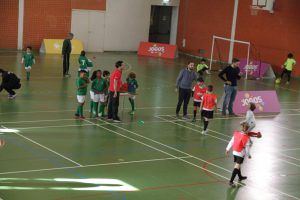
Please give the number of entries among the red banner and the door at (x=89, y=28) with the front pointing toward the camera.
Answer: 2

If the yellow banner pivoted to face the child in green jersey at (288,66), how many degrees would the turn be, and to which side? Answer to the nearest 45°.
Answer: approximately 45° to its left

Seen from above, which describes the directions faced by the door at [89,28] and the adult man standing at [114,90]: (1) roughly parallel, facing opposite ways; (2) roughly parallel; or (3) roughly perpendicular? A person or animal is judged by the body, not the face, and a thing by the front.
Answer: roughly perpendicular

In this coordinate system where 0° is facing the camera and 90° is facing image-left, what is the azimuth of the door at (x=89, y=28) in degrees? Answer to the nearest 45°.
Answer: approximately 0°

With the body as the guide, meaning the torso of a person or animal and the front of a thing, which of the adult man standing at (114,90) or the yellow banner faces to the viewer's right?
the adult man standing

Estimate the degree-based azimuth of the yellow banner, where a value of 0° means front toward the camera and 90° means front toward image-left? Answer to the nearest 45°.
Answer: approximately 0°

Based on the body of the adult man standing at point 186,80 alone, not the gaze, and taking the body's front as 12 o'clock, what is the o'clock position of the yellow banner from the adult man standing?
The yellow banner is roughly at 5 o'clock from the adult man standing.
